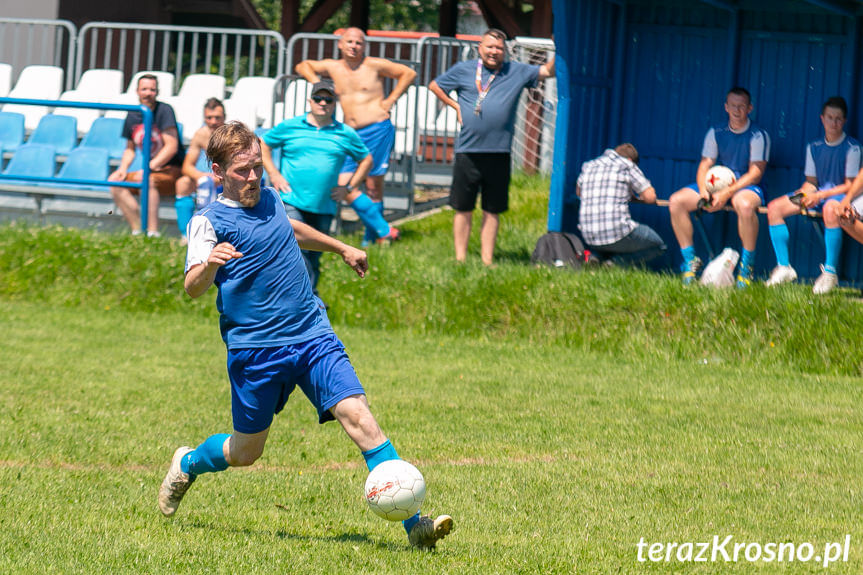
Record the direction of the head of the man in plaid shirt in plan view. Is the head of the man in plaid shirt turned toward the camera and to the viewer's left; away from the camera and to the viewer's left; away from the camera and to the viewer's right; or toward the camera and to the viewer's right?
away from the camera and to the viewer's right

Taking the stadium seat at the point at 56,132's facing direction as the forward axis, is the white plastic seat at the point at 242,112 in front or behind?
behind

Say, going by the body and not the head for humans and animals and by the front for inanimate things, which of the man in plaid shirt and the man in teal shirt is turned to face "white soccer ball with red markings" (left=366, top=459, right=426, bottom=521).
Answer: the man in teal shirt

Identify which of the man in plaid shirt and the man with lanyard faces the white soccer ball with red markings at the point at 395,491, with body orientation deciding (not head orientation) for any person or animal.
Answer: the man with lanyard

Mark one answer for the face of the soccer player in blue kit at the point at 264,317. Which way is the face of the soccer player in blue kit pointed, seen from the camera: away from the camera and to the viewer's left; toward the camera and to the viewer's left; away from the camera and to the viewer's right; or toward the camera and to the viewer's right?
toward the camera and to the viewer's right

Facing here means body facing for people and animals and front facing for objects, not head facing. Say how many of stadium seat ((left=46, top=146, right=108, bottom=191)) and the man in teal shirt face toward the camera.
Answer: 2

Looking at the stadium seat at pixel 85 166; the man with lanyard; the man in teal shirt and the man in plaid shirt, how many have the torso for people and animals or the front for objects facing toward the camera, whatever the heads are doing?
3

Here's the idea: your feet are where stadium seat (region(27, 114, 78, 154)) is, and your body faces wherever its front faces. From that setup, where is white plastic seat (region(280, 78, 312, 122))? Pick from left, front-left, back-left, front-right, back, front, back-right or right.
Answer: back-left

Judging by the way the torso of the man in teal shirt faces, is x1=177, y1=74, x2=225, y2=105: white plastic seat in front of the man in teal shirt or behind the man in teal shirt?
behind
